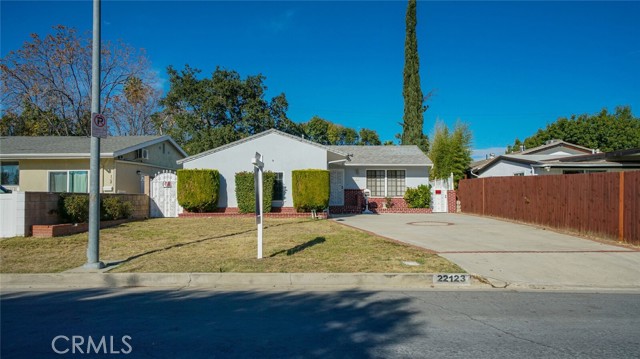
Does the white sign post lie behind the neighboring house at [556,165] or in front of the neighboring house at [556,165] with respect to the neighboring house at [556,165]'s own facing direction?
in front

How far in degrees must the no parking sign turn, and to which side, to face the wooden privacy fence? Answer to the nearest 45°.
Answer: approximately 90° to its left

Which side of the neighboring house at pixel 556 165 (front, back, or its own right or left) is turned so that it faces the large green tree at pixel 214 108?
right

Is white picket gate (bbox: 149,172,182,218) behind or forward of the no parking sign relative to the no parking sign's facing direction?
behind

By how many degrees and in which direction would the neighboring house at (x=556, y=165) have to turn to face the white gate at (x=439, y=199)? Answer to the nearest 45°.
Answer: approximately 90° to its right

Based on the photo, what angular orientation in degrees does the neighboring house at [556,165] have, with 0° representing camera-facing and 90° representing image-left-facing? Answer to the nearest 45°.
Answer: approximately 0°

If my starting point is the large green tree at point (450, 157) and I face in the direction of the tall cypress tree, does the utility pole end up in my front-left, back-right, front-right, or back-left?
back-left

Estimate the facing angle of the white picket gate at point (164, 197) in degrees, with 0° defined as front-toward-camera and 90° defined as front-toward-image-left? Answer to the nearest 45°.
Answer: approximately 0°

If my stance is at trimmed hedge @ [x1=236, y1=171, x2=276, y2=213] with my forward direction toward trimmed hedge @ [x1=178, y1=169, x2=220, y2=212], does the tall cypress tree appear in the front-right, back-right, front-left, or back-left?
back-right

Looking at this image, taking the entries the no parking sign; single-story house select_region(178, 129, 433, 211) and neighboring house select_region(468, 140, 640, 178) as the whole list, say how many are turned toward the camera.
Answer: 3
